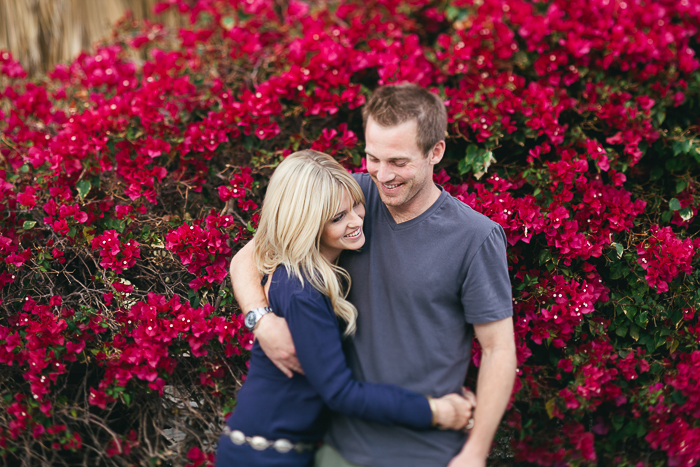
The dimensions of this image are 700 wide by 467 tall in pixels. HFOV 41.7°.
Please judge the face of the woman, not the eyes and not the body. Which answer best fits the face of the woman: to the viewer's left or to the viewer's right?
to the viewer's right

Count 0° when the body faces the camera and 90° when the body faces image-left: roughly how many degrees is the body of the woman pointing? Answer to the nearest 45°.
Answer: approximately 270°

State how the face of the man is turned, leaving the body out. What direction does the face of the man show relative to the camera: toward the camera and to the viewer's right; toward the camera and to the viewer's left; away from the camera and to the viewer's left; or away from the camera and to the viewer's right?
toward the camera and to the viewer's left
